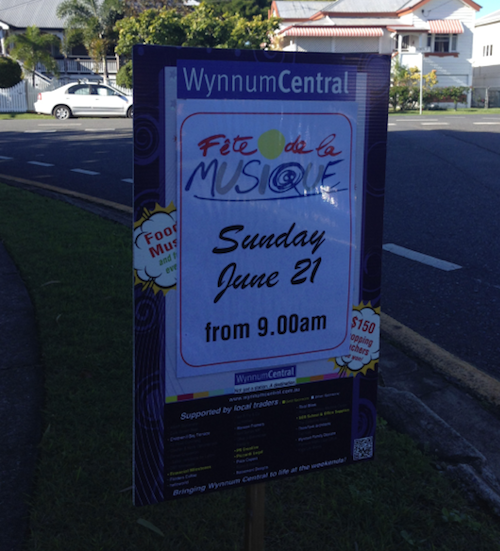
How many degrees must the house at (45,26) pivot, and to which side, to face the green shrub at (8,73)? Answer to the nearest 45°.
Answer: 0° — it already faces it

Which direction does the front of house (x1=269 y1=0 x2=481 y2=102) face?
toward the camera

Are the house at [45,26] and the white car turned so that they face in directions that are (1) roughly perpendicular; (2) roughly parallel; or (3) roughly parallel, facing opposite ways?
roughly perpendicular

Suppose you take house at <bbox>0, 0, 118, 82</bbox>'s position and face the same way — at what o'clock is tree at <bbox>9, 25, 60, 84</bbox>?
The tree is roughly at 12 o'clock from the house.

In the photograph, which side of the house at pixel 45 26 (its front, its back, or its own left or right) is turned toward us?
front

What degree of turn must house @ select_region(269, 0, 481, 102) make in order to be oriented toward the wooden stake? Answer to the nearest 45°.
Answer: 0° — it already faces it

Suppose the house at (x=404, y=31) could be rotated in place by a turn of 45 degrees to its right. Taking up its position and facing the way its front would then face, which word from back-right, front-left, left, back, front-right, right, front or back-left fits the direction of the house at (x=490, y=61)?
back

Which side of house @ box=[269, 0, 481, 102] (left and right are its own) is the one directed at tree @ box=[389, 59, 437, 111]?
front

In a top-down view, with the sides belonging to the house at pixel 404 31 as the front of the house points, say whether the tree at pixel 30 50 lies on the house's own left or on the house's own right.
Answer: on the house's own right

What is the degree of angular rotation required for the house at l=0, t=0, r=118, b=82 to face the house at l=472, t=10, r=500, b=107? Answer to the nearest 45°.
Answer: approximately 90° to its left
